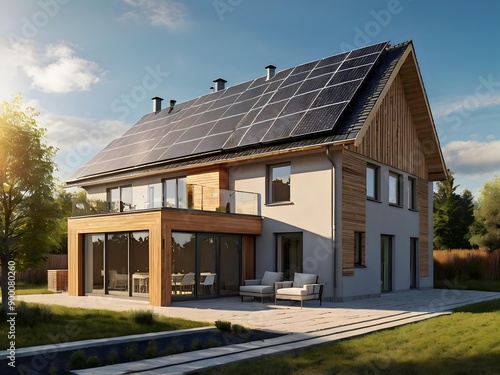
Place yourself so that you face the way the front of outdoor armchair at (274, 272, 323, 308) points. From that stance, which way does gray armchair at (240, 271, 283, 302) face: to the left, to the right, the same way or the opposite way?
the same way

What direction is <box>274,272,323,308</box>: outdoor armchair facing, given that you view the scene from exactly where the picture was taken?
facing the viewer and to the left of the viewer

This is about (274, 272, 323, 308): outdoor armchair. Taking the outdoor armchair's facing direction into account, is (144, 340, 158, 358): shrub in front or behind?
in front

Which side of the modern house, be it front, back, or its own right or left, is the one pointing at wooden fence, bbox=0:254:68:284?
right

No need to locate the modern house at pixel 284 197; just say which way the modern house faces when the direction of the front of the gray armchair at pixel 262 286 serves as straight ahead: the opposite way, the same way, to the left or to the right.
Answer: the same way

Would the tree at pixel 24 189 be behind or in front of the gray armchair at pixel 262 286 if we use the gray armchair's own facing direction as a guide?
in front

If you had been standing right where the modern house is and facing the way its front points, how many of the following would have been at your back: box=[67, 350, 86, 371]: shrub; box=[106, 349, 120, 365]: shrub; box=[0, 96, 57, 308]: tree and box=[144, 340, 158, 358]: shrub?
0

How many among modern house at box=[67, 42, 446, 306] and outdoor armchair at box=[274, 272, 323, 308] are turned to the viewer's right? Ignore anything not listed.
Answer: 0

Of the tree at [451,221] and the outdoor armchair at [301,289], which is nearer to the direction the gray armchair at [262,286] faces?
the outdoor armchair

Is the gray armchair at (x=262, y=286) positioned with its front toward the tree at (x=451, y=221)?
no

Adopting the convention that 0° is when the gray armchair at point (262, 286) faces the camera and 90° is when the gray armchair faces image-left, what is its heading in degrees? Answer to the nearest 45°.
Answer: approximately 45°

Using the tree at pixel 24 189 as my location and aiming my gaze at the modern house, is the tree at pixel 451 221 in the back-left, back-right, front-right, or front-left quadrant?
front-left

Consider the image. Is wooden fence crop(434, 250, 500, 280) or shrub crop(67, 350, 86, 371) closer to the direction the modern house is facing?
the shrub

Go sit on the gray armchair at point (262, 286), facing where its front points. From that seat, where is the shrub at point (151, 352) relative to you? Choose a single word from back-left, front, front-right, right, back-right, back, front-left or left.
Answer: front-left

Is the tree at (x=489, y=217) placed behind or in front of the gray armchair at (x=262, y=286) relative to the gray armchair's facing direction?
behind
